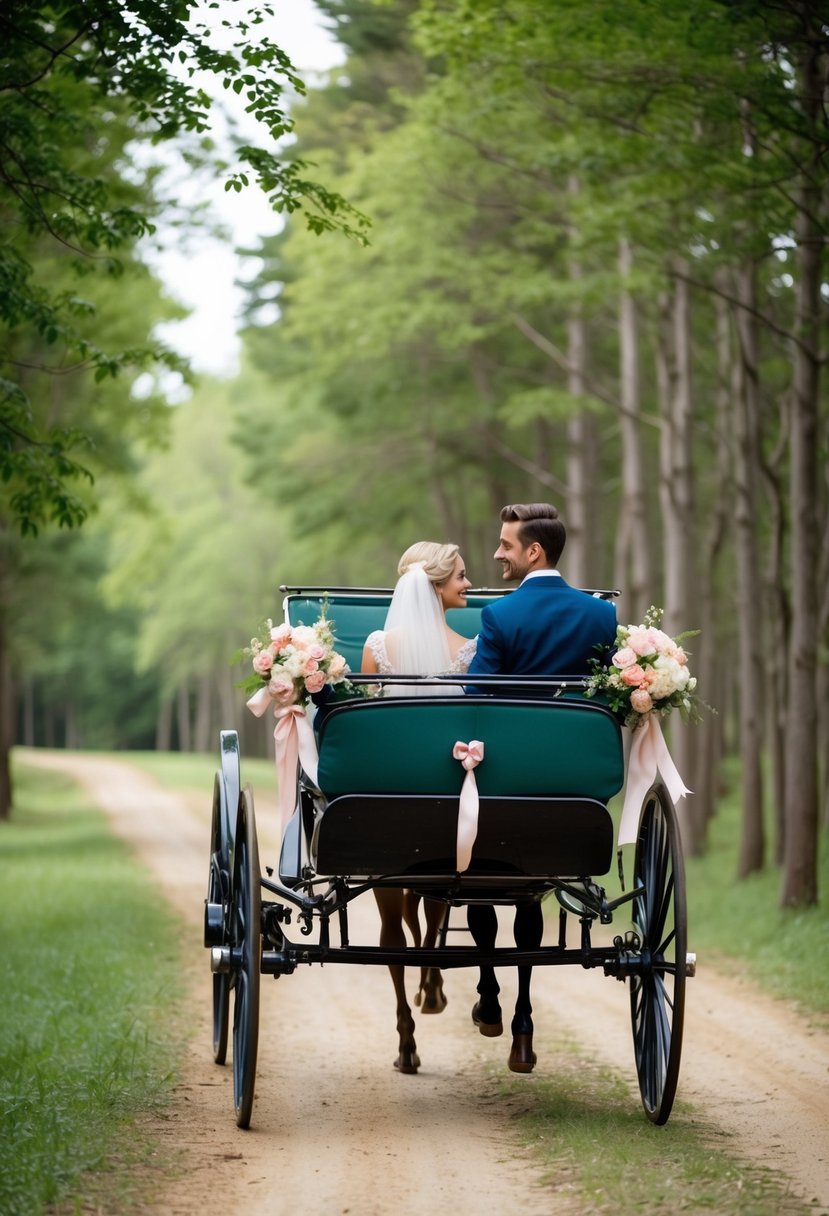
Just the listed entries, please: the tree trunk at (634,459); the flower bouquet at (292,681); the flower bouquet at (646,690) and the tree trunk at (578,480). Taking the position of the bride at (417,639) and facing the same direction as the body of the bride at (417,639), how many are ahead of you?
2

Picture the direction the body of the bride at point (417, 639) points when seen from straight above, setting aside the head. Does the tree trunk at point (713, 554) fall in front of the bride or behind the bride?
in front

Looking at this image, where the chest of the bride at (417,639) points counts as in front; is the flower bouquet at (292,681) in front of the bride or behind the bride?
behind

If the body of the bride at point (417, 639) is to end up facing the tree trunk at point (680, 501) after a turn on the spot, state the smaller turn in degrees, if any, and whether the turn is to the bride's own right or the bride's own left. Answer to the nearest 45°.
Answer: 0° — they already face it

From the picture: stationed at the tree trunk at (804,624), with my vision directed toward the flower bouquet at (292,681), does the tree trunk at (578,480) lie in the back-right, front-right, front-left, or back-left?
back-right

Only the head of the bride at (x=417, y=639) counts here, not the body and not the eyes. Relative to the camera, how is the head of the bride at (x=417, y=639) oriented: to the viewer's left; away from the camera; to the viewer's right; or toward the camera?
to the viewer's right
